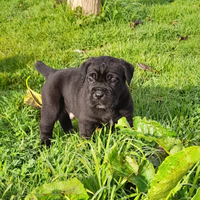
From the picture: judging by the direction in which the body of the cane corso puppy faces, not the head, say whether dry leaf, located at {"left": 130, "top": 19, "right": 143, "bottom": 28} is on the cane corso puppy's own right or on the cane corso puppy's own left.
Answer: on the cane corso puppy's own left

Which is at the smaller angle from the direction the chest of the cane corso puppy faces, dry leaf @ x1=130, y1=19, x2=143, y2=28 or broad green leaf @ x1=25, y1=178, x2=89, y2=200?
the broad green leaf

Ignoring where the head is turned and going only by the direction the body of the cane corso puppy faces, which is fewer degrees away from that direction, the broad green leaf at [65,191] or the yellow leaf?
the broad green leaf

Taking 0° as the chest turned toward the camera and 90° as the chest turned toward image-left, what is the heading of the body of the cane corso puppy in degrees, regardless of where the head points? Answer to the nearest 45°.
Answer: approximately 315°

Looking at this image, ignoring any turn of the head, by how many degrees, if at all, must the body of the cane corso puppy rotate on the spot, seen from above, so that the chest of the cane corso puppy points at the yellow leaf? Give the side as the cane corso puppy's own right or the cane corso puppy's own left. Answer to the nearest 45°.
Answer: approximately 180°

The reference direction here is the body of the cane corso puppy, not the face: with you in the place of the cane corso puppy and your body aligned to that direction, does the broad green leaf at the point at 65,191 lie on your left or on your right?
on your right
